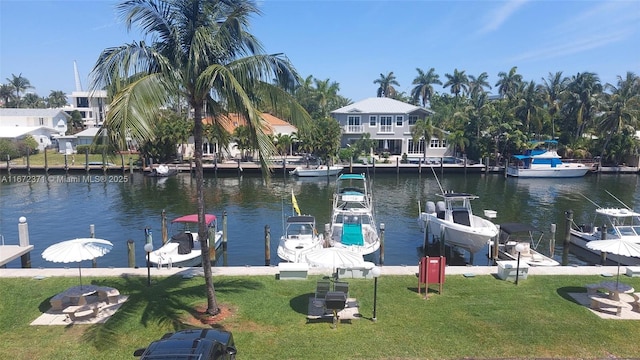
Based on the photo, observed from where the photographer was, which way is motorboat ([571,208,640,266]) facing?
facing the viewer and to the right of the viewer

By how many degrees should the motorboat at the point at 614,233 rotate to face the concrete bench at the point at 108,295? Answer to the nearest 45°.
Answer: approximately 90° to its right

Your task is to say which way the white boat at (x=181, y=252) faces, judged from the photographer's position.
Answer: facing the viewer and to the left of the viewer

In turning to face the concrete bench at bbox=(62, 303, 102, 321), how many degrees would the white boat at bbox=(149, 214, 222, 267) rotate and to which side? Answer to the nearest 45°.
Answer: approximately 45° to its left

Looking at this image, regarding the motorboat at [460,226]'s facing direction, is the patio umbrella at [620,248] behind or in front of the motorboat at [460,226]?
in front

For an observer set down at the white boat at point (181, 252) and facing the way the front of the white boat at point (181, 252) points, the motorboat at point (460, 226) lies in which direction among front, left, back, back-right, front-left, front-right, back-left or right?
back-left

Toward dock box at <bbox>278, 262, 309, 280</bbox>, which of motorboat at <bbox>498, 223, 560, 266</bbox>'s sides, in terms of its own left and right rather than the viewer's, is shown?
right

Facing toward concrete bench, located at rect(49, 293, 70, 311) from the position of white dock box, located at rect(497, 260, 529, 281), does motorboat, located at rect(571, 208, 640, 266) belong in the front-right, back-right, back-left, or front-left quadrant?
back-right

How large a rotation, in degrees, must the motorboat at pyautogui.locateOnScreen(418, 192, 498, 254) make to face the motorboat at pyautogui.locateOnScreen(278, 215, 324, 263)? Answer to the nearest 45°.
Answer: approximately 90° to its right

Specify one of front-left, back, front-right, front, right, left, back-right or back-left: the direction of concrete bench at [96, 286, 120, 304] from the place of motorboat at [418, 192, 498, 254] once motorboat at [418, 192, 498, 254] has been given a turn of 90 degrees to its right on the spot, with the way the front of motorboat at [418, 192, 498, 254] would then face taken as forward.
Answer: front

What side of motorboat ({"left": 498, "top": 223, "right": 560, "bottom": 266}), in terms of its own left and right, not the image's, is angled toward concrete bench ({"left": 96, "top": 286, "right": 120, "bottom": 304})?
right

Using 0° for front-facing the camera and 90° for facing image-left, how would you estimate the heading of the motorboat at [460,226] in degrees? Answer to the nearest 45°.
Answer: approximately 315°
